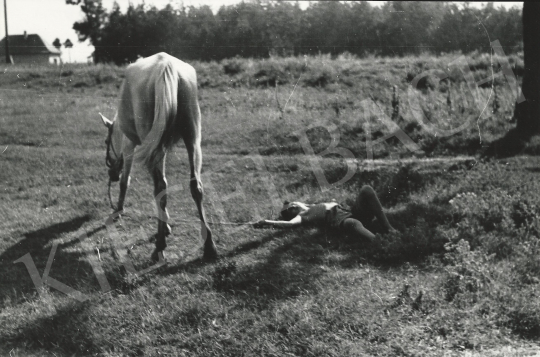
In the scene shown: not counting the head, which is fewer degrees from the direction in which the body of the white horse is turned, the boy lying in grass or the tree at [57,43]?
the tree

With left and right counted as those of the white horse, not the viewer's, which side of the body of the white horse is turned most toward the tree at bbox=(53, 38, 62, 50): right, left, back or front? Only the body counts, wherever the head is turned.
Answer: front

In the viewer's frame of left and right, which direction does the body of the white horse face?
facing away from the viewer and to the left of the viewer

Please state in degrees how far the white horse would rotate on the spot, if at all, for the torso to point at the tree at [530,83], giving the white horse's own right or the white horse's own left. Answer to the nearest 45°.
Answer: approximately 90° to the white horse's own right
